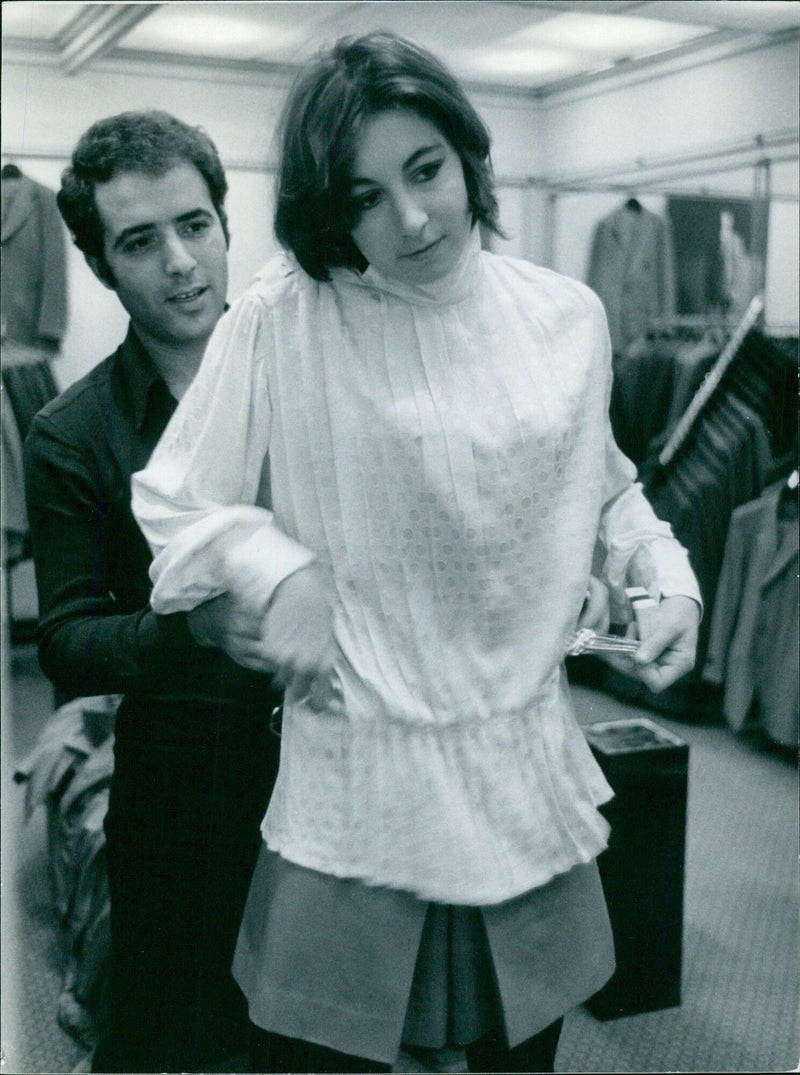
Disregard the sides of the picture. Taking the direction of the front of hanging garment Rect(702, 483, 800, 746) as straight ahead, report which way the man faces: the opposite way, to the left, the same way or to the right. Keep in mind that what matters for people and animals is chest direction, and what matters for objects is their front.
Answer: to the left

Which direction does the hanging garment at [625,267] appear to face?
toward the camera

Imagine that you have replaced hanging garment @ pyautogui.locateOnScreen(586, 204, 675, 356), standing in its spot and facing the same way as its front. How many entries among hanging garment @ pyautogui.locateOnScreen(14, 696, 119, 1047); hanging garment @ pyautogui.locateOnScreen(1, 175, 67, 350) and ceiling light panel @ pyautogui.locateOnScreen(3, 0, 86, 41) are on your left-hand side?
0

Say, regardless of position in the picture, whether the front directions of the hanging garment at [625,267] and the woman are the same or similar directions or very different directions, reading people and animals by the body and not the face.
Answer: same or similar directions

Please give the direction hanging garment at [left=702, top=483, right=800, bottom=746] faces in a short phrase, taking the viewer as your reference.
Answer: facing the viewer

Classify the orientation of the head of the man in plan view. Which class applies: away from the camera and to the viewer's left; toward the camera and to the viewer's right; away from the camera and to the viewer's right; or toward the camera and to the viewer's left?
toward the camera and to the viewer's right

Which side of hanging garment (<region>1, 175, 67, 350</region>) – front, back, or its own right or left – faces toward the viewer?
front
